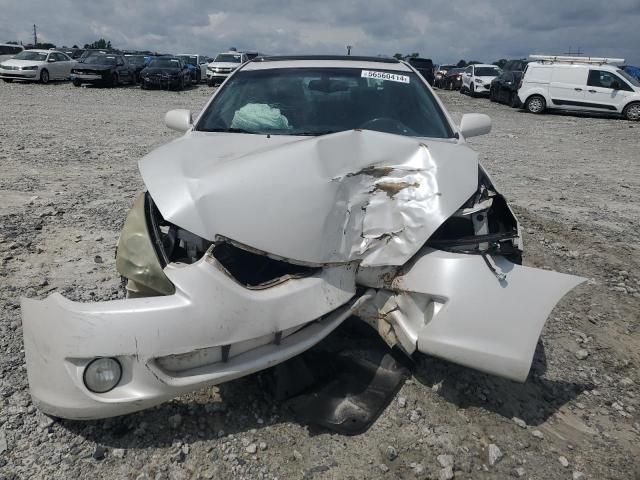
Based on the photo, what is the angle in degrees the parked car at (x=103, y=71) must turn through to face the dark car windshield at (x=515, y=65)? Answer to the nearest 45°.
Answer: approximately 135° to its left

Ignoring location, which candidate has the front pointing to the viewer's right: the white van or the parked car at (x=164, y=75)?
the white van

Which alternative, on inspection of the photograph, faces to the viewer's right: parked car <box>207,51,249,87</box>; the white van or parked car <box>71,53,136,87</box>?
the white van

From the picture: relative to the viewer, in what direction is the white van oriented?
to the viewer's right

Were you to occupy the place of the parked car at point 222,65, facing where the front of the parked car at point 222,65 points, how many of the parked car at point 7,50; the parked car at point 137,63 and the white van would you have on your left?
1

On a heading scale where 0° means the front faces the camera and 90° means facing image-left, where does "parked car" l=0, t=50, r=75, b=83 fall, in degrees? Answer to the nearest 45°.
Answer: approximately 45°

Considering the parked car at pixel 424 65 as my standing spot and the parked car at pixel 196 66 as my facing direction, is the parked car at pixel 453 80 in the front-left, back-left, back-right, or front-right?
back-left

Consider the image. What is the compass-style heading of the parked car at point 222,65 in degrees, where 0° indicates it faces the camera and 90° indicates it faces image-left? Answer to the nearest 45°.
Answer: approximately 45°

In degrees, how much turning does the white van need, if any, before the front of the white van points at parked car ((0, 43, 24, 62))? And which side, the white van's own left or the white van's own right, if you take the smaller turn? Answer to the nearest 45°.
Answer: approximately 180°
